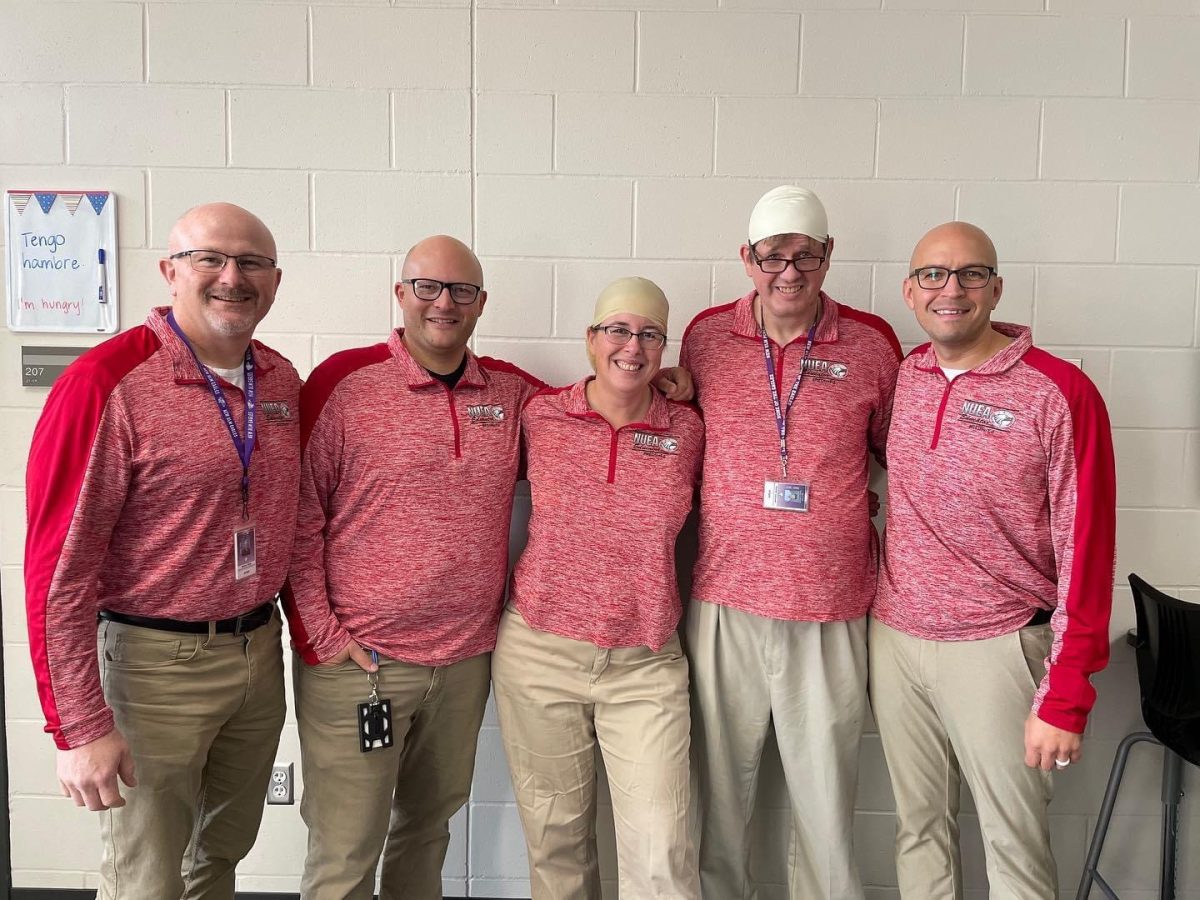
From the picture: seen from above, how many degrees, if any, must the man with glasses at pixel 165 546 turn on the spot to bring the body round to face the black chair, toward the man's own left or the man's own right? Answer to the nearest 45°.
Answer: approximately 45° to the man's own left

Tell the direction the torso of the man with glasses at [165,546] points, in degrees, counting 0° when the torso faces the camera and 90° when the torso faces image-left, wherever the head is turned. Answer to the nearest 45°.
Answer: approximately 315°

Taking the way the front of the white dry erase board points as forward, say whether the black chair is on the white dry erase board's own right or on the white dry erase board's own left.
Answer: on the white dry erase board's own left

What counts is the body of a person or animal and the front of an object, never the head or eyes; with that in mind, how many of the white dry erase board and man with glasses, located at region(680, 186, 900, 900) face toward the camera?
2

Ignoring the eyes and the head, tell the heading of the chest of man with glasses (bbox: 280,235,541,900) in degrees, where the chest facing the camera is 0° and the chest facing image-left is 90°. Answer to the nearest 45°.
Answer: approximately 315°

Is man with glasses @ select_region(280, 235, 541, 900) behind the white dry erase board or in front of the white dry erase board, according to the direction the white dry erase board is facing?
in front

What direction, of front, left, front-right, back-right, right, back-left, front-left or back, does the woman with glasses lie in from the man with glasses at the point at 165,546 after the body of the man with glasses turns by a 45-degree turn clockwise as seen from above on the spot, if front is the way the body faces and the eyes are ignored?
left

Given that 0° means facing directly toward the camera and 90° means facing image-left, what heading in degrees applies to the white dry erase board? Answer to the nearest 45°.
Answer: approximately 0°
